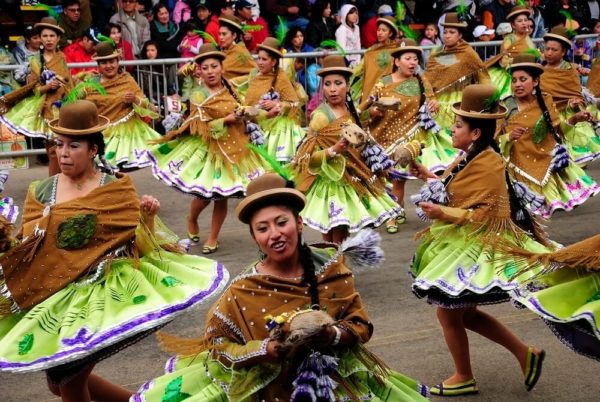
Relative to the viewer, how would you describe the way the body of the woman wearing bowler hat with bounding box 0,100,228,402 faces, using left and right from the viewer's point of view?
facing the viewer and to the left of the viewer

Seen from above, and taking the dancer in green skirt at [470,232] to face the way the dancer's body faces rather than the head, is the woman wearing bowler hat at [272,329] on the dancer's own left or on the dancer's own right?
on the dancer's own left

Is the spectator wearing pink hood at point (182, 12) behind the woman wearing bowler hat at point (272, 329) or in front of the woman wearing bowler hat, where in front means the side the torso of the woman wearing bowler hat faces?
behind

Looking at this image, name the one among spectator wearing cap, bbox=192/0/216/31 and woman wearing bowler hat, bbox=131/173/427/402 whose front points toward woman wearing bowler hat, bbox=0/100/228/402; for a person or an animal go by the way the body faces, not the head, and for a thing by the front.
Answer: the spectator wearing cap

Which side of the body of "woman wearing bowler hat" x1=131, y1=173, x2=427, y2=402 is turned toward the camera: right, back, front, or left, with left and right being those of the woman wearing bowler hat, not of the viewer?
front

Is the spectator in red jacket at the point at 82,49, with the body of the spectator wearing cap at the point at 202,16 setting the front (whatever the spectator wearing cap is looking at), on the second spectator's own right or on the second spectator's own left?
on the second spectator's own right

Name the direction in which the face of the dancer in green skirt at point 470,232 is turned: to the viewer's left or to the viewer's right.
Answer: to the viewer's left

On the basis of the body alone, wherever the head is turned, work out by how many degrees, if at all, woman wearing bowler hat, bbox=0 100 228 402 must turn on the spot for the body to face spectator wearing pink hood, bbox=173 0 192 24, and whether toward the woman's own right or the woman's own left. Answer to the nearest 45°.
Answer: approximately 135° to the woman's own right

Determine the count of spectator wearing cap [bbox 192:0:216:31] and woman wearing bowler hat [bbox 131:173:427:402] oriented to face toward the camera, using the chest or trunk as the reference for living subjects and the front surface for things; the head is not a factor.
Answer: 2

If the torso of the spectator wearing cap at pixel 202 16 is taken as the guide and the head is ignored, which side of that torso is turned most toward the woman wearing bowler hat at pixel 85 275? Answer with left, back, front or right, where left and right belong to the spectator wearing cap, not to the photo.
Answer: front

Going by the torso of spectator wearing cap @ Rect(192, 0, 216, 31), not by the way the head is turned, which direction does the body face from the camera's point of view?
toward the camera

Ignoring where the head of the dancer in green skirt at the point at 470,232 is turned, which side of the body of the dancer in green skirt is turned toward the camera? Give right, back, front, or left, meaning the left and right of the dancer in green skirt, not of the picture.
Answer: left

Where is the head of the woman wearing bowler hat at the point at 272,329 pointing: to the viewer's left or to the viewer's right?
to the viewer's left

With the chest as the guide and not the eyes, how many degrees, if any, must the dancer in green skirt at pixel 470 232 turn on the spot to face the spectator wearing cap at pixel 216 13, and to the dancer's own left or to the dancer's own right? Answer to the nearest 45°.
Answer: approximately 45° to the dancer's own right

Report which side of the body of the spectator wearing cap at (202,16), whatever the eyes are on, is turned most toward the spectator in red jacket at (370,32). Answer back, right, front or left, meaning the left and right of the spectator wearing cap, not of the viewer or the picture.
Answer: left
